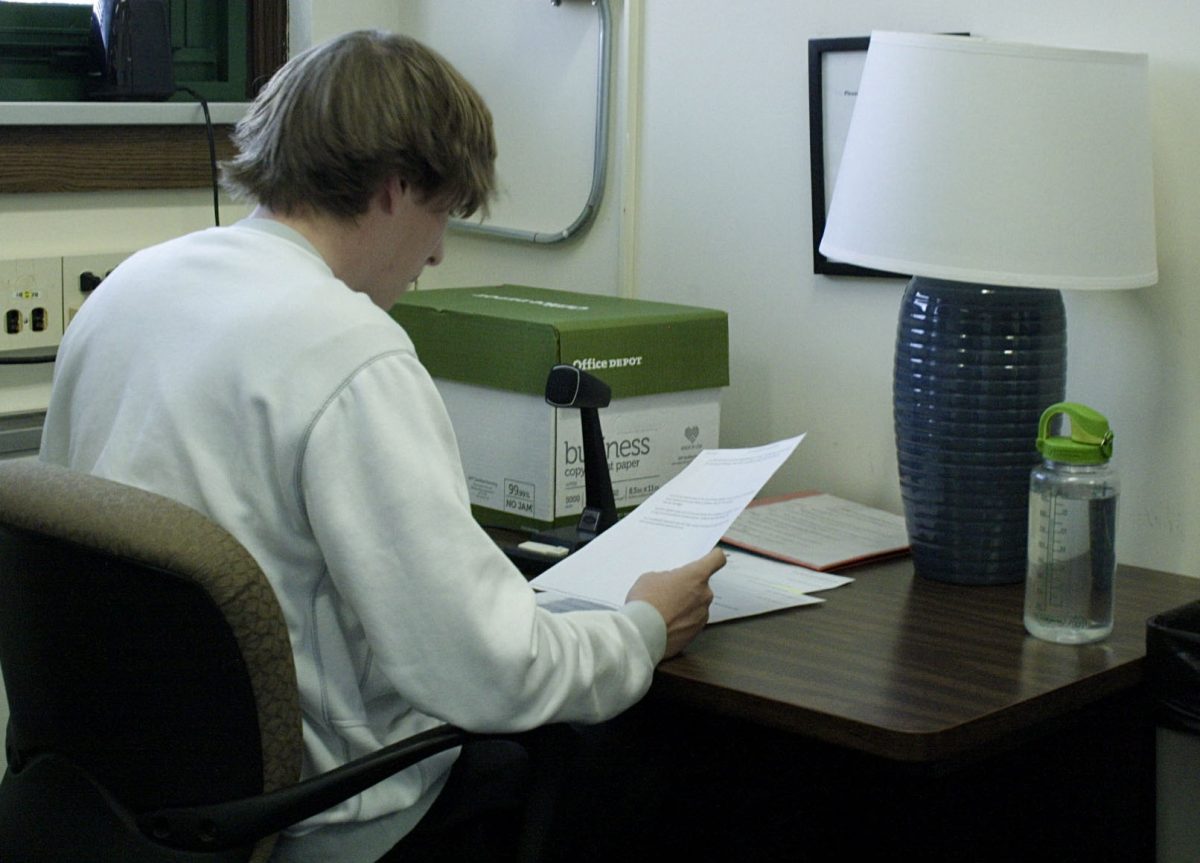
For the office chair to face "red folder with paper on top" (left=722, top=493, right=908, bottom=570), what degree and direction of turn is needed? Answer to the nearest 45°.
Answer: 0° — it already faces it

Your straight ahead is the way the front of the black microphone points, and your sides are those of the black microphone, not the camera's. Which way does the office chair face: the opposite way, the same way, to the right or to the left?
the opposite way

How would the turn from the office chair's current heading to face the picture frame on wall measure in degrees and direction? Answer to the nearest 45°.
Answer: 0° — it already faces it

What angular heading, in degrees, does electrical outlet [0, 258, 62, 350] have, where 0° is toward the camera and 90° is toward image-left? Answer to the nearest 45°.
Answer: approximately 0°

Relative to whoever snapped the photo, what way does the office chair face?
facing away from the viewer and to the right of the viewer
